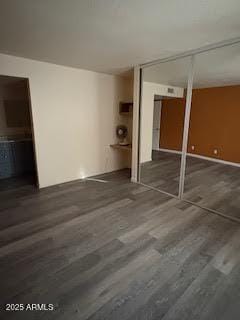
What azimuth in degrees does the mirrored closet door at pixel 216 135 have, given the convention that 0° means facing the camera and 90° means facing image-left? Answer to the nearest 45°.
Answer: approximately 45°
